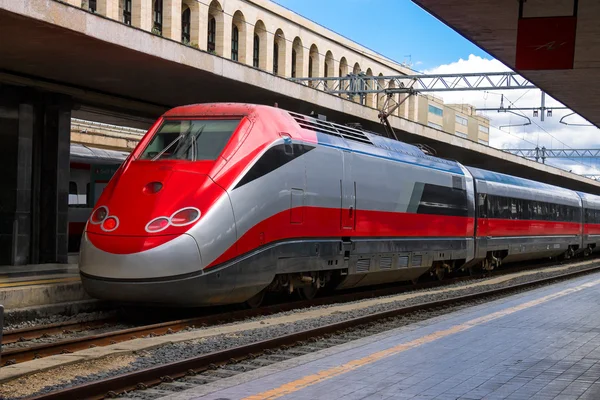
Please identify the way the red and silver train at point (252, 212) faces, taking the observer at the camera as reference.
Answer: facing the viewer and to the left of the viewer

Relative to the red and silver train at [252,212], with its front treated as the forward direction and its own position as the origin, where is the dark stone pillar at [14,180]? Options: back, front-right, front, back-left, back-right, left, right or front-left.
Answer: right

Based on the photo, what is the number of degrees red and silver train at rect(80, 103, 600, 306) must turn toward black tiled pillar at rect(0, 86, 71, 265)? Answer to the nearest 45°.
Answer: approximately 90° to its right

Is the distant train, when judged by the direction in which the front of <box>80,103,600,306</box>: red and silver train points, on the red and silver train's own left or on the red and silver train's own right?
on the red and silver train's own right
